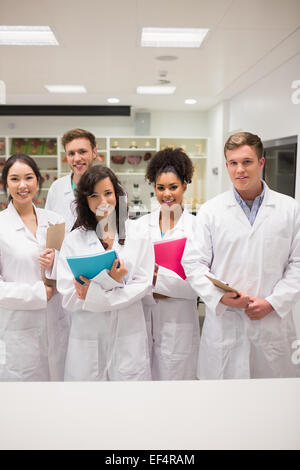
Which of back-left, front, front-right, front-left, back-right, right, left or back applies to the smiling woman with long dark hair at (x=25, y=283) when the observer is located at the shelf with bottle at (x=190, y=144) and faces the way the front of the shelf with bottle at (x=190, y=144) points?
front-right

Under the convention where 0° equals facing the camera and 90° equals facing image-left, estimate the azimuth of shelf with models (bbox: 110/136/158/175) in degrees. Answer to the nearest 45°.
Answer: approximately 0°

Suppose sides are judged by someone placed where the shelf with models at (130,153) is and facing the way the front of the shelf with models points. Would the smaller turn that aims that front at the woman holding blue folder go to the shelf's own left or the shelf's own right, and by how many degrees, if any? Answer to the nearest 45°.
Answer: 0° — it already faces them

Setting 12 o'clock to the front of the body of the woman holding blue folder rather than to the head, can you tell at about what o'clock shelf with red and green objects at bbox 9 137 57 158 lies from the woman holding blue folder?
The shelf with red and green objects is roughly at 5 o'clock from the woman holding blue folder.

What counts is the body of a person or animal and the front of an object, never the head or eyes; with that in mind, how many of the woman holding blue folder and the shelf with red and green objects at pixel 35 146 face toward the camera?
2

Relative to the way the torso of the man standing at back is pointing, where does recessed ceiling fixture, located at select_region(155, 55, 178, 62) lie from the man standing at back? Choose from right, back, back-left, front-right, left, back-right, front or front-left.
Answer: back-left

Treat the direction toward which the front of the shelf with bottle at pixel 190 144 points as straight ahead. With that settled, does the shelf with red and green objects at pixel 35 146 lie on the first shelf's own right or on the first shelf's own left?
on the first shelf's own right

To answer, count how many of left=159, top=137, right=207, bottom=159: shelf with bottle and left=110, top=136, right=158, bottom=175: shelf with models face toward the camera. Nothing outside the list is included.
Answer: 2
